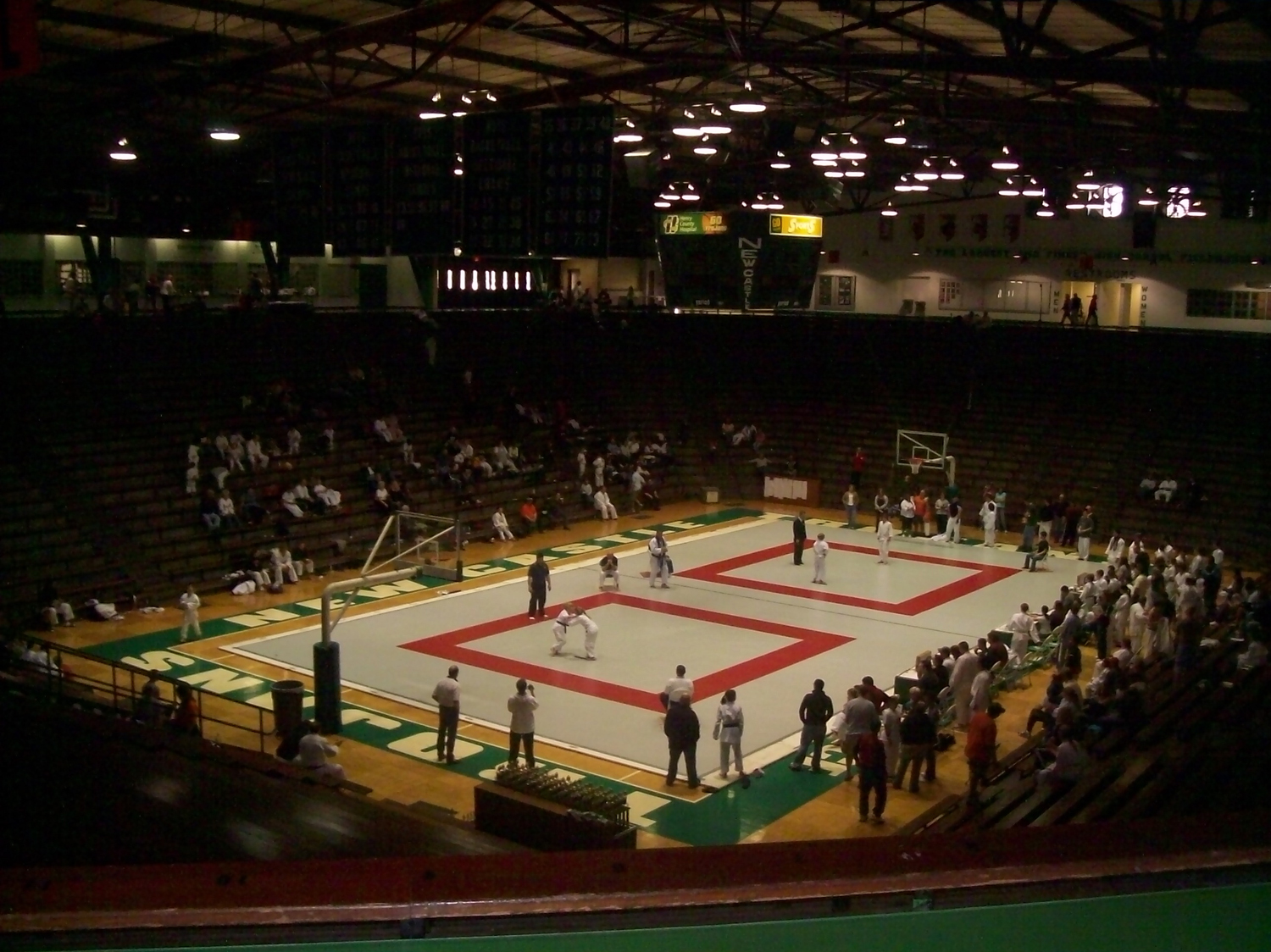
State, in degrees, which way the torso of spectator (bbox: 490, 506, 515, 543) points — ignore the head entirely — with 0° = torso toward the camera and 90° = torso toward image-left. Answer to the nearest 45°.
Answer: approximately 315°

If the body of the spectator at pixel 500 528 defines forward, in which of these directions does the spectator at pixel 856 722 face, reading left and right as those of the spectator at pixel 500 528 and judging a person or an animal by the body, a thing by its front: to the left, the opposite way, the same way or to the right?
the opposite way

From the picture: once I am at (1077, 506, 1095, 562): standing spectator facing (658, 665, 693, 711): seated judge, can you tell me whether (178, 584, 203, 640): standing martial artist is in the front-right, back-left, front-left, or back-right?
front-right

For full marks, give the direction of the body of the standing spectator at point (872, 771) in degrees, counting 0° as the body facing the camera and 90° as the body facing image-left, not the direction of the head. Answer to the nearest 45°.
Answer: approximately 180°

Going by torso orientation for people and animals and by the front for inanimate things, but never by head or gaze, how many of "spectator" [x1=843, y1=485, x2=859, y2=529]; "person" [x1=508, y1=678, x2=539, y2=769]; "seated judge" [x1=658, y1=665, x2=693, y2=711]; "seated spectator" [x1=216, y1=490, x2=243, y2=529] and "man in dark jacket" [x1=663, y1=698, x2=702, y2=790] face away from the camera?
3

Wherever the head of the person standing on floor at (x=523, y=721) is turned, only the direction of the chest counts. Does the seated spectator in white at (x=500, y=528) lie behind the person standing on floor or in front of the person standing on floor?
in front

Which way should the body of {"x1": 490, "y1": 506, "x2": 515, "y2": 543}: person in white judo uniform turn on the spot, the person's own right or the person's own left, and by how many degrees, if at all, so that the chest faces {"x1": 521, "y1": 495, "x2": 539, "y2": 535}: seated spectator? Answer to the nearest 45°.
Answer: approximately 90° to the person's own left

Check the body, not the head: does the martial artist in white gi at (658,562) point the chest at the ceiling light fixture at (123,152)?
no

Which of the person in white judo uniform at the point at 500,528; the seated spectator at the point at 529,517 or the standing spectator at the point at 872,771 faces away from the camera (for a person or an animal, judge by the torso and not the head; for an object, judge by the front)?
the standing spectator at the point at 872,771

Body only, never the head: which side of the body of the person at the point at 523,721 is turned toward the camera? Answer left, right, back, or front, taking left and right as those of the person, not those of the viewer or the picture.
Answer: back

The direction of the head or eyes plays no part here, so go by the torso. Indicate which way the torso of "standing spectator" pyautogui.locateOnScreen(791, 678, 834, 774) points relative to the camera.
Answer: away from the camera

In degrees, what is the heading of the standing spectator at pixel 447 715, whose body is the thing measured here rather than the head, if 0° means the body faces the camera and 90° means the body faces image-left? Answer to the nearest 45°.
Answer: approximately 225°

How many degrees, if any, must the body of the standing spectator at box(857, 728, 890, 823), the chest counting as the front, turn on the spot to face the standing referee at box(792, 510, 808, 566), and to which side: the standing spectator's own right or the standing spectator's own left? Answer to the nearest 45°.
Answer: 0° — they already face them

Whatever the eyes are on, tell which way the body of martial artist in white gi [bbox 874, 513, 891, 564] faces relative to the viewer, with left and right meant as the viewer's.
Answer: facing the viewer and to the left of the viewer

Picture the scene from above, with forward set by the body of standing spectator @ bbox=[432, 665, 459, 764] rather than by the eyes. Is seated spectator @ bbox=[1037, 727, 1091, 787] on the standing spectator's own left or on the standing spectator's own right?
on the standing spectator's own right

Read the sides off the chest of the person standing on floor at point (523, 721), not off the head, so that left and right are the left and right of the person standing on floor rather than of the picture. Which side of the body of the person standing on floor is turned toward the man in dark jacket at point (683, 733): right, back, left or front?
right

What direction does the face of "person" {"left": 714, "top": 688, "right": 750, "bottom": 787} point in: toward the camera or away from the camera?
away from the camera

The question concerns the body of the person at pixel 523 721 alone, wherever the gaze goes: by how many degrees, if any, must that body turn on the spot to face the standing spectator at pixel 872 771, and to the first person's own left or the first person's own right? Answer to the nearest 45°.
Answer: approximately 135° to the first person's own right

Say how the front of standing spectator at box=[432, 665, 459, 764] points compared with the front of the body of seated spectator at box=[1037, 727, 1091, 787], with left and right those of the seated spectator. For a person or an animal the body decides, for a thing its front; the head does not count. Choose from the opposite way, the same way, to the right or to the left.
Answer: to the right

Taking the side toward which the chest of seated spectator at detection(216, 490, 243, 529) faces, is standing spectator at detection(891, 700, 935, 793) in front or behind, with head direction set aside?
in front

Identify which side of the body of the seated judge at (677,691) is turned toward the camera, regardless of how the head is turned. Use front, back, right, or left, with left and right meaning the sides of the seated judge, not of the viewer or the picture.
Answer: back
